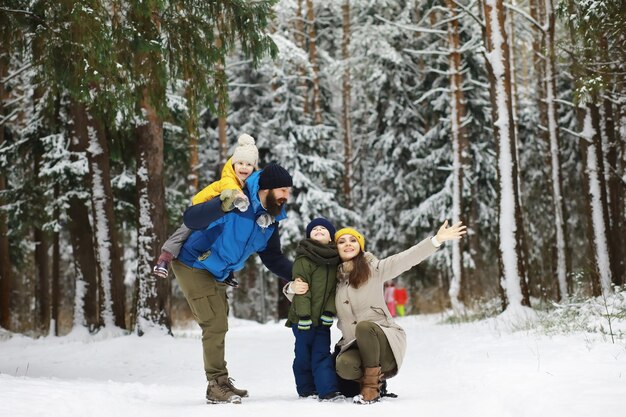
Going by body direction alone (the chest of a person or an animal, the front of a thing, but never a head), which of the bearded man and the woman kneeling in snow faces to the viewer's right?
the bearded man

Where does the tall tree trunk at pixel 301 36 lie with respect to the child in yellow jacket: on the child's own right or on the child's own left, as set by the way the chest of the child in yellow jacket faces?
on the child's own left

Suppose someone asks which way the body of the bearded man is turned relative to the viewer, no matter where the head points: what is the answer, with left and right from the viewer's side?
facing to the right of the viewer

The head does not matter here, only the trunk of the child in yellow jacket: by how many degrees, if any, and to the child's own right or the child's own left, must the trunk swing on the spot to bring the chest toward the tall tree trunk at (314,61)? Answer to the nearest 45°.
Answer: approximately 135° to the child's own left
